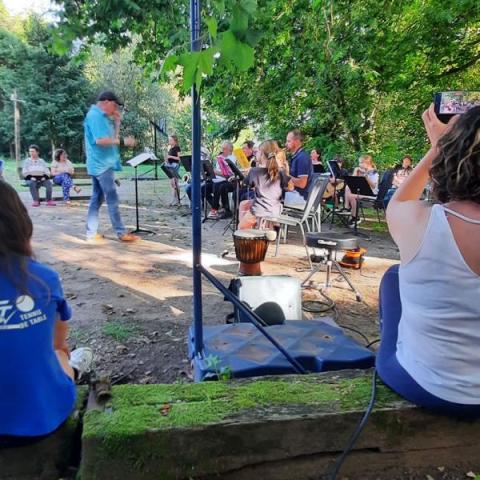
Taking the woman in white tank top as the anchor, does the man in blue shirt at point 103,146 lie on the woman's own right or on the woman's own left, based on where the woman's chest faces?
on the woman's own left

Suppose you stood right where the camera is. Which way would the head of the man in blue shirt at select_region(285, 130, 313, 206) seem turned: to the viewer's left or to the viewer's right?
to the viewer's left

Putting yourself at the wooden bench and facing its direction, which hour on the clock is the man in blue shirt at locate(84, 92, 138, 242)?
The man in blue shirt is roughly at 12 o'clock from the wooden bench.

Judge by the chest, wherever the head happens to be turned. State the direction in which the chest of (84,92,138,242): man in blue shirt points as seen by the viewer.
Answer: to the viewer's right

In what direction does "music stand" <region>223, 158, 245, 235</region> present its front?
to the viewer's right

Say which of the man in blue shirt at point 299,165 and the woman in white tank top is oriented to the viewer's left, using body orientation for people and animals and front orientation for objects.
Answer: the man in blue shirt

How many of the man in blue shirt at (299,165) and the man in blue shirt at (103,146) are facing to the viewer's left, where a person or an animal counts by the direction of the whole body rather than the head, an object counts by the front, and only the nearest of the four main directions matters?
1

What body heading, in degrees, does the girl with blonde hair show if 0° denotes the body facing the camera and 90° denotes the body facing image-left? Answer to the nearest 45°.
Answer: approximately 135°

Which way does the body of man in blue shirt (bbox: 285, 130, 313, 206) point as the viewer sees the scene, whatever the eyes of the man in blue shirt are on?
to the viewer's left

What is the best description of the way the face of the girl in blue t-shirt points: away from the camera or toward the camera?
away from the camera
